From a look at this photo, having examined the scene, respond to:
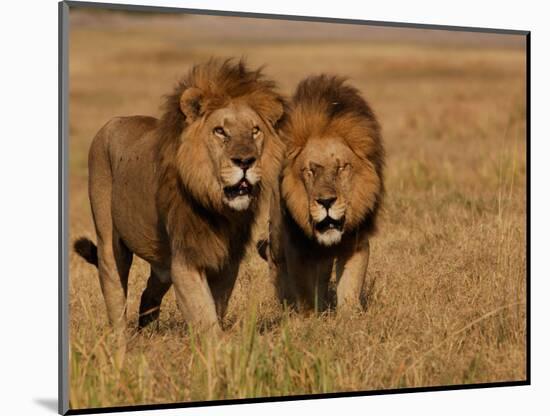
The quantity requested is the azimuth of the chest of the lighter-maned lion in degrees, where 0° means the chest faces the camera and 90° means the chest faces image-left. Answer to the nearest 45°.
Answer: approximately 315°

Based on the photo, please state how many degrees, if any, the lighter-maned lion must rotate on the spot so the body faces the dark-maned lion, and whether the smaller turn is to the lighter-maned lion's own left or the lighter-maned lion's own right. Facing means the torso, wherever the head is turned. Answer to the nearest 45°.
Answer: approximately 90° to the lighter-maned lion's own left

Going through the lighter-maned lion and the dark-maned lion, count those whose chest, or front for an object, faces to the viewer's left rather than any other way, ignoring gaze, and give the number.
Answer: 0

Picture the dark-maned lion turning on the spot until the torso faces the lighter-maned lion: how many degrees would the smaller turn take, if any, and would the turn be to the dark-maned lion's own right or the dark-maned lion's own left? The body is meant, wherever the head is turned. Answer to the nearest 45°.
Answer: approximately 45° to the dark-maned lion's own right
